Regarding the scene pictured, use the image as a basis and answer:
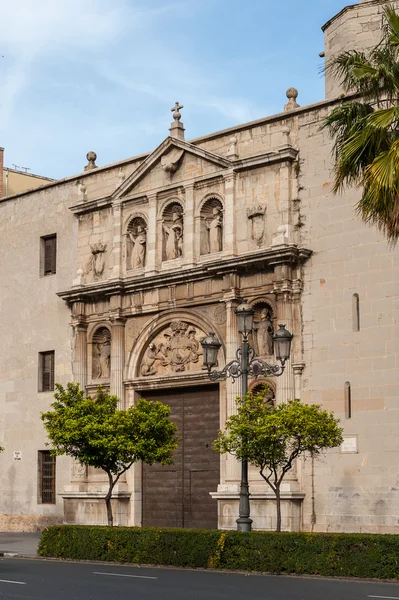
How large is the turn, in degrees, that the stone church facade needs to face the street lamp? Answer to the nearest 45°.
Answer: approximately 45° to its left

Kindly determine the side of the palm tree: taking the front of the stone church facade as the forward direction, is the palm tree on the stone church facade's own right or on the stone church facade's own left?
on the stone church facade's own left

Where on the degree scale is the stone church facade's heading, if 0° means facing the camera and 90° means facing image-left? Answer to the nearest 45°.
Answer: approximately 45°
